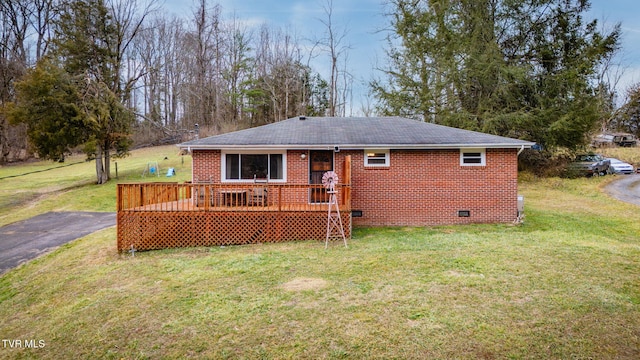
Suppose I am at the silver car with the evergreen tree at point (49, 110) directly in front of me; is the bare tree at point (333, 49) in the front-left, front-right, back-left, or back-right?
front-right

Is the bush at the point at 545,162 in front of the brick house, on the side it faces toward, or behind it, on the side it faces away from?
behind

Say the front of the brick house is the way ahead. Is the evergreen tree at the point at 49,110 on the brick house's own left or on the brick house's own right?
on the brick house's own right

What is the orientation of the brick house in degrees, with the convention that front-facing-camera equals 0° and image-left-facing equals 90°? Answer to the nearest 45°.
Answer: approximately 0°

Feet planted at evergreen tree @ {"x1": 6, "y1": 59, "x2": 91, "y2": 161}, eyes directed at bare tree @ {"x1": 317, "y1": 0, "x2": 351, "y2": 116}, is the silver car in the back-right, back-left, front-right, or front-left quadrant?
front-right

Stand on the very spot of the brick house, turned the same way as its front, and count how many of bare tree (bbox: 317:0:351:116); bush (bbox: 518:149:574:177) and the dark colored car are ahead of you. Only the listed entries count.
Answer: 0

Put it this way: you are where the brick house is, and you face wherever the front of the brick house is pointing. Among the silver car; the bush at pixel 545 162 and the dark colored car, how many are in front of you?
0

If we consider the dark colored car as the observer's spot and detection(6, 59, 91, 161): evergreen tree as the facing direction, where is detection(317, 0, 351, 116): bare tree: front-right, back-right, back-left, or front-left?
front-right

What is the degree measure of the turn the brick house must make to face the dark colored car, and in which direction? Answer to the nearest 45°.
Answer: approximately 135° to its left

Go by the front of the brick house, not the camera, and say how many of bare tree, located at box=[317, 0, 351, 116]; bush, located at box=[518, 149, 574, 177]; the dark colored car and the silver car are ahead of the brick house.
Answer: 0

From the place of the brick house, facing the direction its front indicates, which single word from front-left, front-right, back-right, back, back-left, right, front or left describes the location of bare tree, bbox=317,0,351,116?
back

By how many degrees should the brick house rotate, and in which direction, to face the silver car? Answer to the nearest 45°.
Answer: approximately 135° to its left
